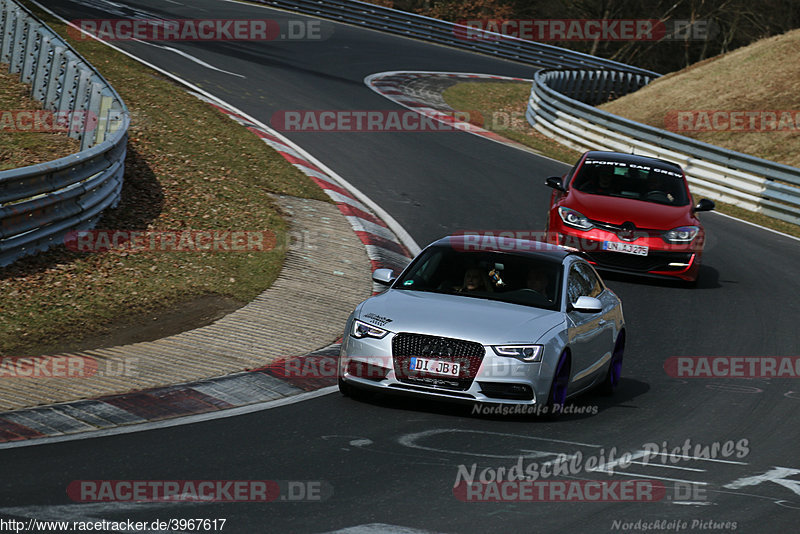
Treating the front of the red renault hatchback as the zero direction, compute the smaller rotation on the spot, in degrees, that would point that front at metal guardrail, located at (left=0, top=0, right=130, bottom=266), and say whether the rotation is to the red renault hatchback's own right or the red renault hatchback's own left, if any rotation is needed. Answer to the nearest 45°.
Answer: approximately 90° to the red renault hatchback's own right

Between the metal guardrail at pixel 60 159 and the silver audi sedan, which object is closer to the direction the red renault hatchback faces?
the silver audi sedan

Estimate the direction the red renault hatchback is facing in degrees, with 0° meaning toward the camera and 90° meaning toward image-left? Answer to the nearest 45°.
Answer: approximately 0°

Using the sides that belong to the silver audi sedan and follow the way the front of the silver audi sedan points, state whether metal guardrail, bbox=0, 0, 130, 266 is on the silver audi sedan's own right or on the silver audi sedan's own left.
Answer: on the silver audi sedan's own right

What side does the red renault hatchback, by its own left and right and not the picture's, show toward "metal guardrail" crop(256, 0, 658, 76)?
back

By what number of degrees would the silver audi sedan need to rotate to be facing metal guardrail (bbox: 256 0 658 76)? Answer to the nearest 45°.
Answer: approximately 135° to its right

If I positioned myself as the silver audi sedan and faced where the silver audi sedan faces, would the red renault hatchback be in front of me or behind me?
behind
